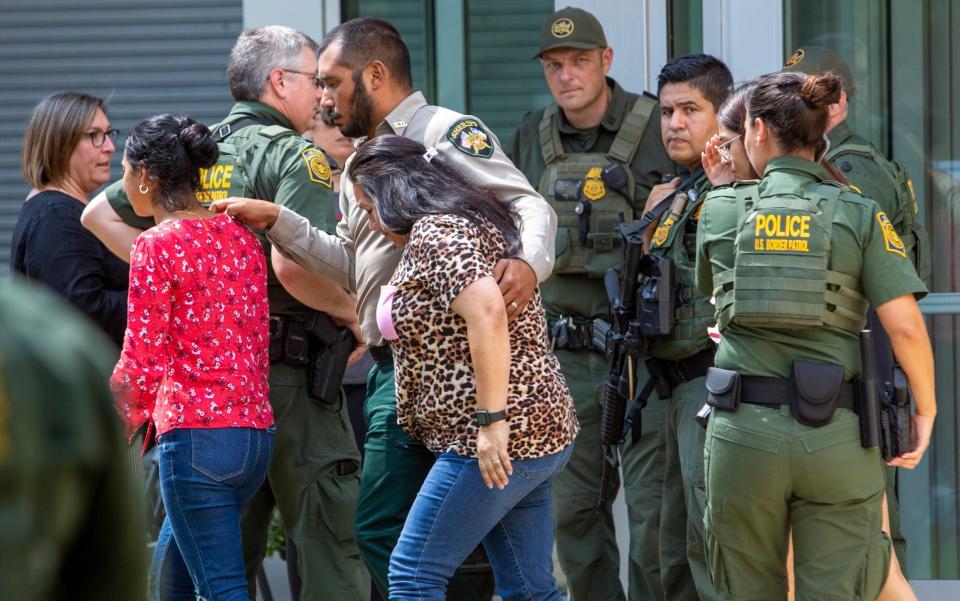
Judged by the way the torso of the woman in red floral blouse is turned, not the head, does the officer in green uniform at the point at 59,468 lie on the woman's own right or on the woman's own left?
on the woman's own left

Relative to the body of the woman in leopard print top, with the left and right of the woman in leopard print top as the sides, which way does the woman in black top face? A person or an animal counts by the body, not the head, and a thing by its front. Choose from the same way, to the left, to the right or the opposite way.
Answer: the opposite way

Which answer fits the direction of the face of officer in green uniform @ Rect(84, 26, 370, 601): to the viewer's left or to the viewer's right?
to the viewer's right

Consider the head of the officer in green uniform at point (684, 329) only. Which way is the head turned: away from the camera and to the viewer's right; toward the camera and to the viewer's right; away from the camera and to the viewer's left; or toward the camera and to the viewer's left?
toward the camera and to the viewer's left

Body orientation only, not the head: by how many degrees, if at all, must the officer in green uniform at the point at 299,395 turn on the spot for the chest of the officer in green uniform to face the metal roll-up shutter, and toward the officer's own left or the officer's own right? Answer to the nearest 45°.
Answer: approximately 45° to the officer's own left

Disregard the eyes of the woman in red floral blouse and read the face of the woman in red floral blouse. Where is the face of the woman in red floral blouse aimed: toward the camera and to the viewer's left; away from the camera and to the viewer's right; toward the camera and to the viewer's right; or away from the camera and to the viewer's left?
away from the camera and to the viewer's left

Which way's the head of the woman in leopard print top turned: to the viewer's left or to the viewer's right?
to the viewer's left

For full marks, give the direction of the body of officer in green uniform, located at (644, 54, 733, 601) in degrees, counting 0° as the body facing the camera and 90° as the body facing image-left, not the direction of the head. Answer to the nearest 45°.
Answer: approximately 45°

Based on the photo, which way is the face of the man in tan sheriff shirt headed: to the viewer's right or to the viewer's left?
to the viewer's left

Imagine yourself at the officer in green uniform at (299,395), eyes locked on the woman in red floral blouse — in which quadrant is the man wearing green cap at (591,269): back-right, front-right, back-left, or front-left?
back-left
